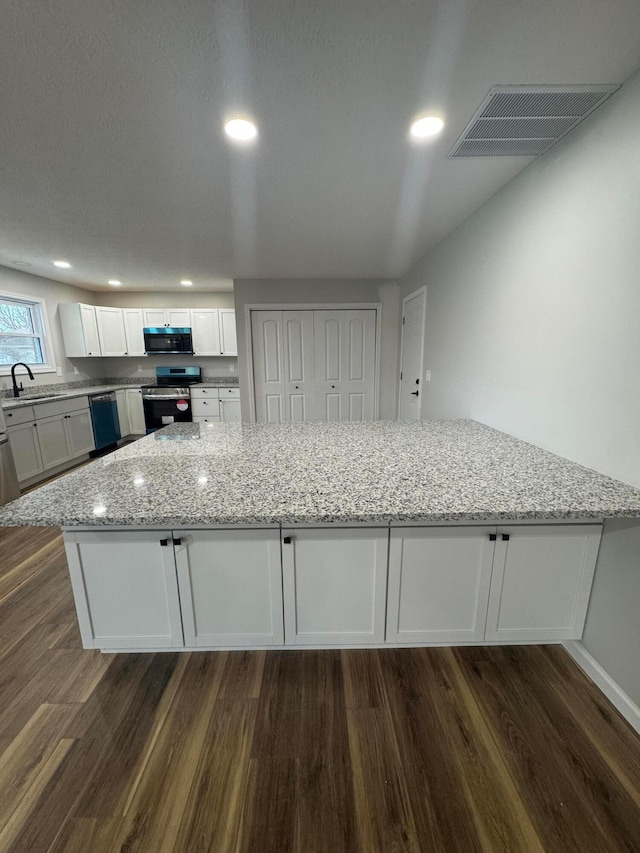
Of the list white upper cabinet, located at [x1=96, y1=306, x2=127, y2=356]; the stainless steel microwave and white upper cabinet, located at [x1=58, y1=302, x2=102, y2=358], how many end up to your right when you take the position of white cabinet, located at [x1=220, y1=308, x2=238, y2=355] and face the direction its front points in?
3

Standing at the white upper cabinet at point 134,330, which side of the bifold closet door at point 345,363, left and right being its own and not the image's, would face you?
right

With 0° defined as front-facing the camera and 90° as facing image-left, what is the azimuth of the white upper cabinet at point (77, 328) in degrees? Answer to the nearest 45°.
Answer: approximately 315°

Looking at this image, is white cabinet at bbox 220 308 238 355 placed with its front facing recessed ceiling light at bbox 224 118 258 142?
yes

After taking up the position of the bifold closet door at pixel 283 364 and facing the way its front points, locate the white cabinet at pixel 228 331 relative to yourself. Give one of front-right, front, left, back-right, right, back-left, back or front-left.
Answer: back-right

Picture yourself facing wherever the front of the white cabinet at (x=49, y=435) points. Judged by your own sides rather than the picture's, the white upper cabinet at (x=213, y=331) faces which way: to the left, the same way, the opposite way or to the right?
to the right

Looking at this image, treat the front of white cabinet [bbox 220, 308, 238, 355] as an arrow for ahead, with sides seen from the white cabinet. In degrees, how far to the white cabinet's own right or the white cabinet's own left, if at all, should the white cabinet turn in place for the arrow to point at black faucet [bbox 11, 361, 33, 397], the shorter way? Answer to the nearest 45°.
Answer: approximately 90° to the white cabinet's own right
